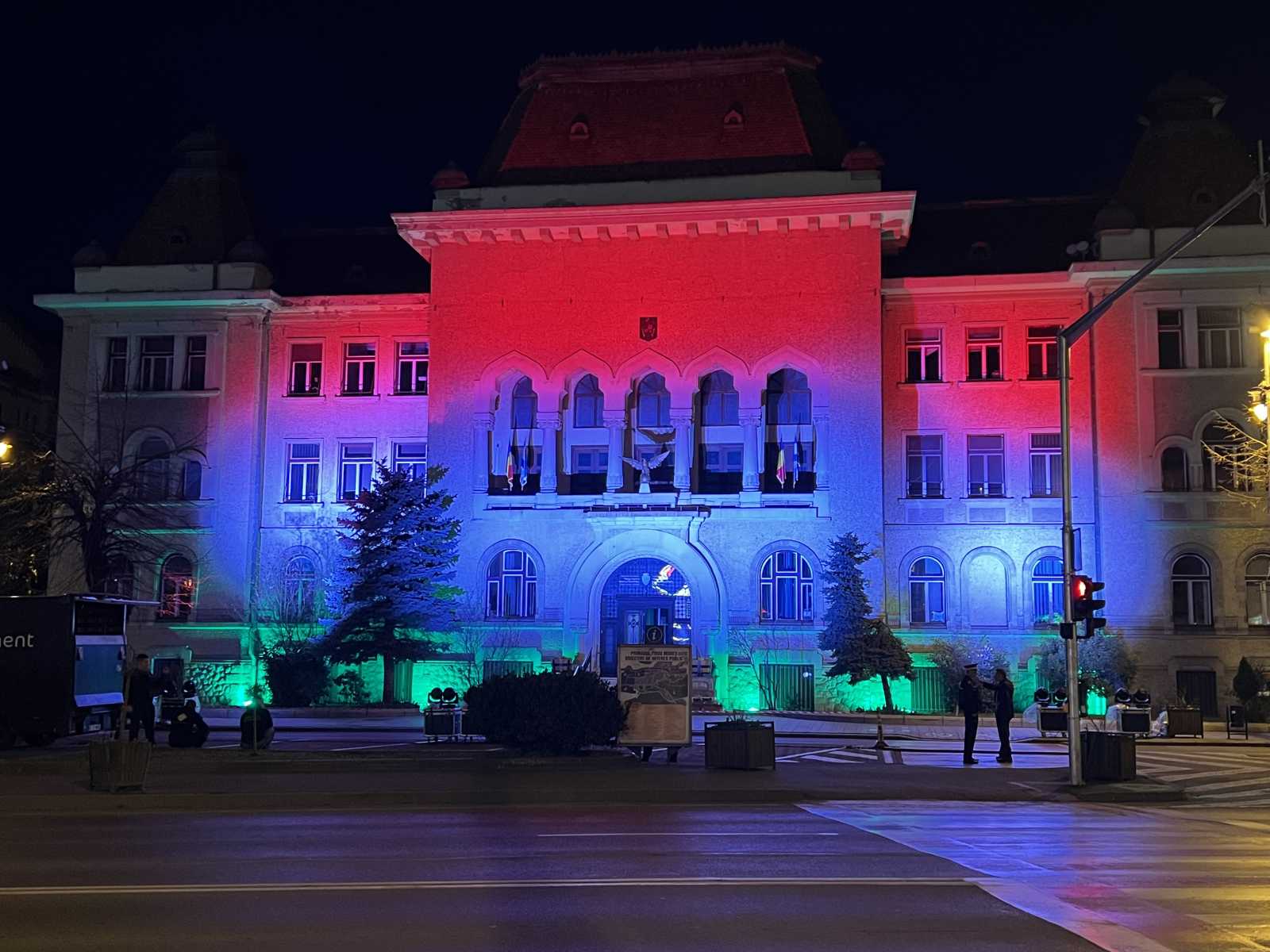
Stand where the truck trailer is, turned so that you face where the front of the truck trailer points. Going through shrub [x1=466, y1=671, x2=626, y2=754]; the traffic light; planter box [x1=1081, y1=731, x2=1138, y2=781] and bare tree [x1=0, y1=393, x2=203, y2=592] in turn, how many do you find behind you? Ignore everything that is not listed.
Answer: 3

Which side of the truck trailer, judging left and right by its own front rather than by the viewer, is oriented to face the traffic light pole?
back

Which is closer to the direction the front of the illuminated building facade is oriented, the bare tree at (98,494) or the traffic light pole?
the traffic light pole

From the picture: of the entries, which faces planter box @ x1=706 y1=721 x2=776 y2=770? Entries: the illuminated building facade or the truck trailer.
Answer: the illuminated building facade

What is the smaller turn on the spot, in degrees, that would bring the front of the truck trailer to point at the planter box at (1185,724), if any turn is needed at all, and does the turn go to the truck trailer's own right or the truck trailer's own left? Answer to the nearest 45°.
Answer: approximately 135° to the truck trailer's own right

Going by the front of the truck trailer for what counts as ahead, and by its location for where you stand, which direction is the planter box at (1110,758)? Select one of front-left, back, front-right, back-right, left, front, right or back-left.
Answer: back

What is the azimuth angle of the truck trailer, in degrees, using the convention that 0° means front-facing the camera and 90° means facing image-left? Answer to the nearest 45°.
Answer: approximately 135°

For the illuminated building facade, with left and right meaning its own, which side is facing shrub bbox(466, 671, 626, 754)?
front

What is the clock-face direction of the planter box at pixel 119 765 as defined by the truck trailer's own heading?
The planter box is roughly at 7 o'clock from the truck trailer.

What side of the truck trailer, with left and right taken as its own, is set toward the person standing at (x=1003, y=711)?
back

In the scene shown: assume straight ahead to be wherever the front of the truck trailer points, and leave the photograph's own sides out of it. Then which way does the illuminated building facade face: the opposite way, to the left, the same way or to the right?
to the left

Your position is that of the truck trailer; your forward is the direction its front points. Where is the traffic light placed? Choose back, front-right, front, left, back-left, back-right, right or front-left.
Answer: back
